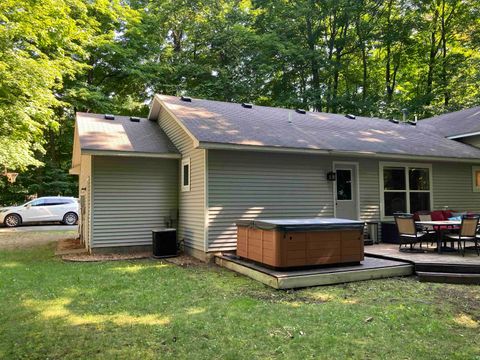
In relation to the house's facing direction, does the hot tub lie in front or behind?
behind

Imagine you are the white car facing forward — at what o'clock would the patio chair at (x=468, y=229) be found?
The patio chair is roughly at 8 o'clock from the white car.

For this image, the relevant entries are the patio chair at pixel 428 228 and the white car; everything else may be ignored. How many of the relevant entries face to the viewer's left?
1

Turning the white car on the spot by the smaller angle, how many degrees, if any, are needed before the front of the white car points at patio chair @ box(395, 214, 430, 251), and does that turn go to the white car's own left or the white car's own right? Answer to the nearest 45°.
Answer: approximately 135° to the white car's own left

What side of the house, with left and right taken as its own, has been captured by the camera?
back

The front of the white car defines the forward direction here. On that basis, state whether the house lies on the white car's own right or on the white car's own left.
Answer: on the white car's own left

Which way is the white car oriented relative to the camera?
to the viewer's left

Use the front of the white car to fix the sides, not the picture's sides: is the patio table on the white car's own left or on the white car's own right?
on the white car's own left

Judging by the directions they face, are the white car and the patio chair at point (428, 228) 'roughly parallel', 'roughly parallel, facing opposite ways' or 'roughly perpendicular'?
roughly perpendicular
